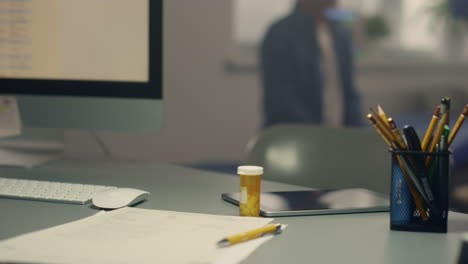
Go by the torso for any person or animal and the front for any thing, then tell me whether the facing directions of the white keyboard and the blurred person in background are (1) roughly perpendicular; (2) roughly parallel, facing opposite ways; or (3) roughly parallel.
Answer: roughly parallel

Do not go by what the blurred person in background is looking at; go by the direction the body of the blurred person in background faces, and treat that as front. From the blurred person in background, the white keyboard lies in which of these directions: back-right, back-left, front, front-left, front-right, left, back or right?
front-right

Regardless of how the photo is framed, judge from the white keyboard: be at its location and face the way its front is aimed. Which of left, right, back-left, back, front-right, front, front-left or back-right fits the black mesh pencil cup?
front-left

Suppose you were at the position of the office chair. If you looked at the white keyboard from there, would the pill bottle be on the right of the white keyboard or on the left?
left

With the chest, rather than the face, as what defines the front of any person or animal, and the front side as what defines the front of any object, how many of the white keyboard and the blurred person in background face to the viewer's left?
0

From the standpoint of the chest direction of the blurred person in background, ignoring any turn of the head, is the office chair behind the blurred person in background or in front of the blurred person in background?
in front

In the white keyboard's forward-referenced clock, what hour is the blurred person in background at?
The blurred person in background is roughly at 7 o'clock from the white keyboard.

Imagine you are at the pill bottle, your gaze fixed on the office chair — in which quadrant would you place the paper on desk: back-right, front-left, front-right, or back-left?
back-left

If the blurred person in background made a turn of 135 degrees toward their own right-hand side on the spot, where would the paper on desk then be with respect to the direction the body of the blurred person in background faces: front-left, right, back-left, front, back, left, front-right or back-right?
left

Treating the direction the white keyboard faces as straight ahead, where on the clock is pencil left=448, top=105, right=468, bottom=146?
The pencil is roughly at 10 o'clock from the white keyboard.

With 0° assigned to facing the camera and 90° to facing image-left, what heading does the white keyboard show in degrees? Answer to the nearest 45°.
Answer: approximately 0°
